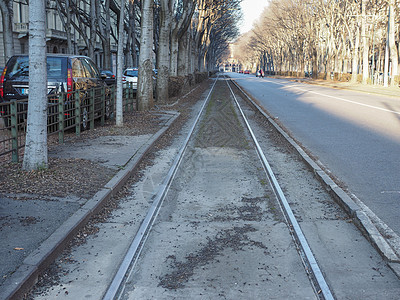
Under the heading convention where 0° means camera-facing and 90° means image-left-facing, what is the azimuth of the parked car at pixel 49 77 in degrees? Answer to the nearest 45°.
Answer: approximately 225°

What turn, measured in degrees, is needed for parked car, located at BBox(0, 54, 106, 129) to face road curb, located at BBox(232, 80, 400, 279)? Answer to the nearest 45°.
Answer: approximately 90° to its right

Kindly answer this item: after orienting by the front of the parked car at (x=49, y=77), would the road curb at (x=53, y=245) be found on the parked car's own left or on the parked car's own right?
on the parked car's own right
